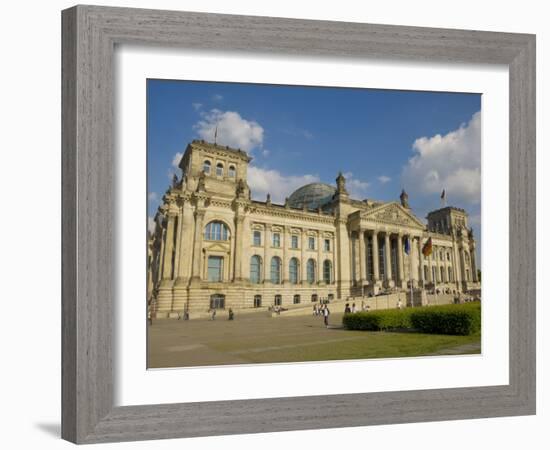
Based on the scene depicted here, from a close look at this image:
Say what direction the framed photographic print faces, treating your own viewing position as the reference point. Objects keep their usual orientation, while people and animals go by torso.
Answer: facing the viewer and to the right of the viewer
